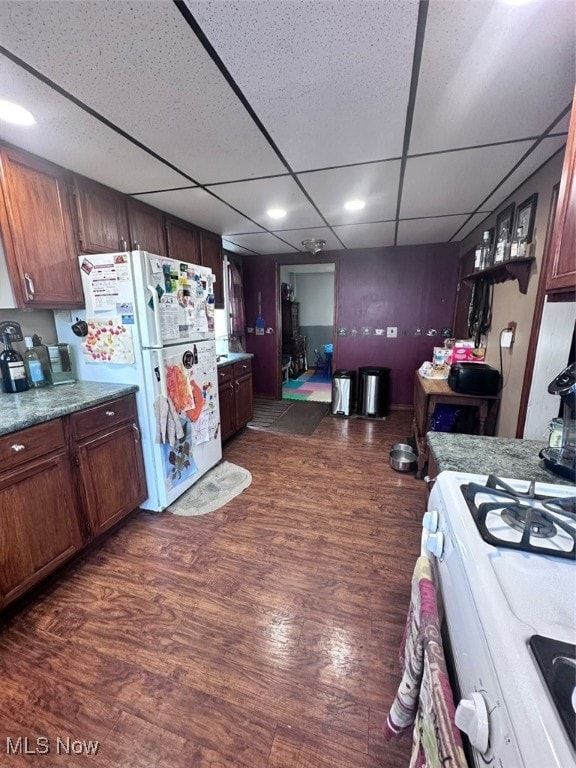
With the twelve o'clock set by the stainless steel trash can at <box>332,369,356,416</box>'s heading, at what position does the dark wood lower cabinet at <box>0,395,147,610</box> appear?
The dark wood lower cabinet is roughly at 1 o'clock from the stainless steel trash can.

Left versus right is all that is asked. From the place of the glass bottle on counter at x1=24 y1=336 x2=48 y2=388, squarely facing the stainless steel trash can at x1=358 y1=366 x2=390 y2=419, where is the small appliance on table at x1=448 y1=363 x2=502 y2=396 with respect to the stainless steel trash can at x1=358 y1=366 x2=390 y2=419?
right

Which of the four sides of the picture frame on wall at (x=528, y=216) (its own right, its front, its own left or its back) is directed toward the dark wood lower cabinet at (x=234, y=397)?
front

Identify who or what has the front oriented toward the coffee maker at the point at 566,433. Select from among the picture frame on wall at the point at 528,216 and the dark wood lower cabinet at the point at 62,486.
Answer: the dark wood lower cabinet

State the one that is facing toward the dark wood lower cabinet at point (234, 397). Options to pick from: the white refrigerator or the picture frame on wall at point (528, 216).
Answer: the picture frame on wall

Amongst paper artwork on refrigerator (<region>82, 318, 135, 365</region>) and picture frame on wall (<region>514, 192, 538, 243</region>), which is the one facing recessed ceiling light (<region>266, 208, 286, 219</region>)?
the picture frame on wall

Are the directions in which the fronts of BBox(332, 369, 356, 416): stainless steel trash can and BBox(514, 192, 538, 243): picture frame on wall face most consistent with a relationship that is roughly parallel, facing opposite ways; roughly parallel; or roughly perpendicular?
roughly perpendicular

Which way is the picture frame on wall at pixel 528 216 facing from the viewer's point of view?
to the viewer's left

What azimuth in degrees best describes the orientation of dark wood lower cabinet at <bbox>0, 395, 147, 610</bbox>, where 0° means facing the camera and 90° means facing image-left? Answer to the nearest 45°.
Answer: approximately 315°

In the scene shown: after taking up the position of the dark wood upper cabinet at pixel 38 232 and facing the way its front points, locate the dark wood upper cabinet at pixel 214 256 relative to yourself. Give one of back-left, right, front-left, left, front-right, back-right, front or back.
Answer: left

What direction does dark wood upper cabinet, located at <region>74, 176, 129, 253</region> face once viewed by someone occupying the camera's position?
facing the viewer and to the right of the viewer

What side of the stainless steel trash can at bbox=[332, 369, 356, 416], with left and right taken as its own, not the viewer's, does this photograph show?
front

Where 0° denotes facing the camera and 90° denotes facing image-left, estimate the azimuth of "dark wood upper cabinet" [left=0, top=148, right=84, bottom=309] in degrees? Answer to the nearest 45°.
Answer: approximately 315°

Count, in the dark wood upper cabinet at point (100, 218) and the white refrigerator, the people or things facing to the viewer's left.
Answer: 0

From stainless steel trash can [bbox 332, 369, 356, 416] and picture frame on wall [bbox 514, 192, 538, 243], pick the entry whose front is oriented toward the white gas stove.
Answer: the stainless steel trash can
